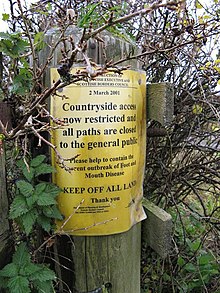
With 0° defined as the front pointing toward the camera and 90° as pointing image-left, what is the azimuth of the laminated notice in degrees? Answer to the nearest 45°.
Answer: approximately 0°
